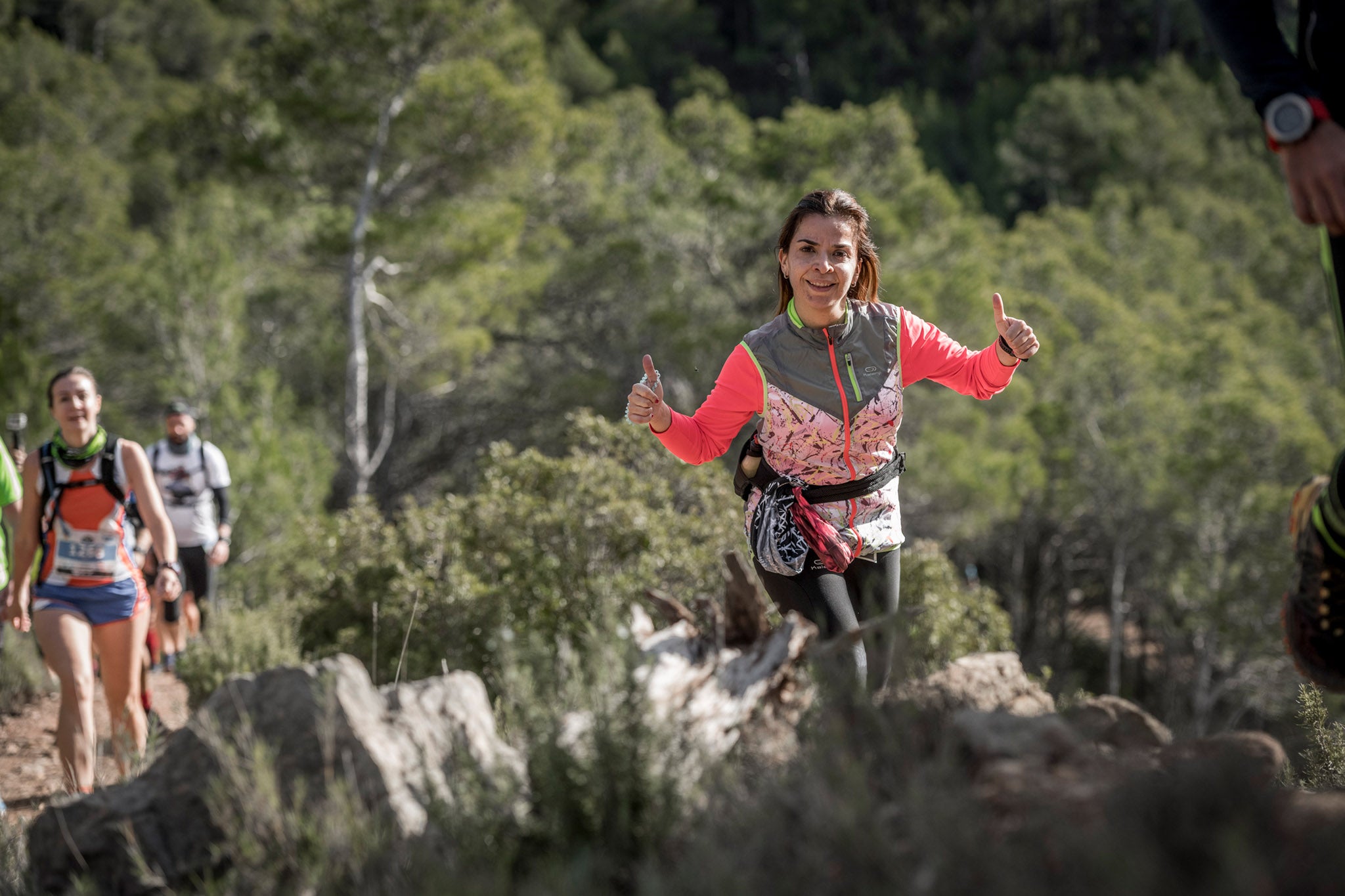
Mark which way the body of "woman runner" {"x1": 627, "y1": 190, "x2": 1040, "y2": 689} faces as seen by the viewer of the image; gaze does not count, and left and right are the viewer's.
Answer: facing the viewer

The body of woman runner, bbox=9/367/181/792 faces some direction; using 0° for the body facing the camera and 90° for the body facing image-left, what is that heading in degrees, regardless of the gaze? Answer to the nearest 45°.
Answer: approximately 0°

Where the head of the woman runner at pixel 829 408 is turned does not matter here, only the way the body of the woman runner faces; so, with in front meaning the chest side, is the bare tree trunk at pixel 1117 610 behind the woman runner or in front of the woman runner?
behind

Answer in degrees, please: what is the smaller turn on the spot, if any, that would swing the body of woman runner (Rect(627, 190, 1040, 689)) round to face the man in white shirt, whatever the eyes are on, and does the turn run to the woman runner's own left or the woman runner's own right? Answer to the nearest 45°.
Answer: approximately 135° to the woman runner's own right

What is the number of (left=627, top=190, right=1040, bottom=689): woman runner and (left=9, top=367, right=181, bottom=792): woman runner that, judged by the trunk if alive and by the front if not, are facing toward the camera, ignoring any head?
2

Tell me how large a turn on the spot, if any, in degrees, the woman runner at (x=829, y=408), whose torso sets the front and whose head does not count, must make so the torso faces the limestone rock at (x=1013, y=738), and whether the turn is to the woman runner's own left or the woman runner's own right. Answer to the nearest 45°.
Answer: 0° — they already face it

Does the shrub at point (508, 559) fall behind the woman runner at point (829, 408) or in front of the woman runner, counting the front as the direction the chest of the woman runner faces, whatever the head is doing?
behind
